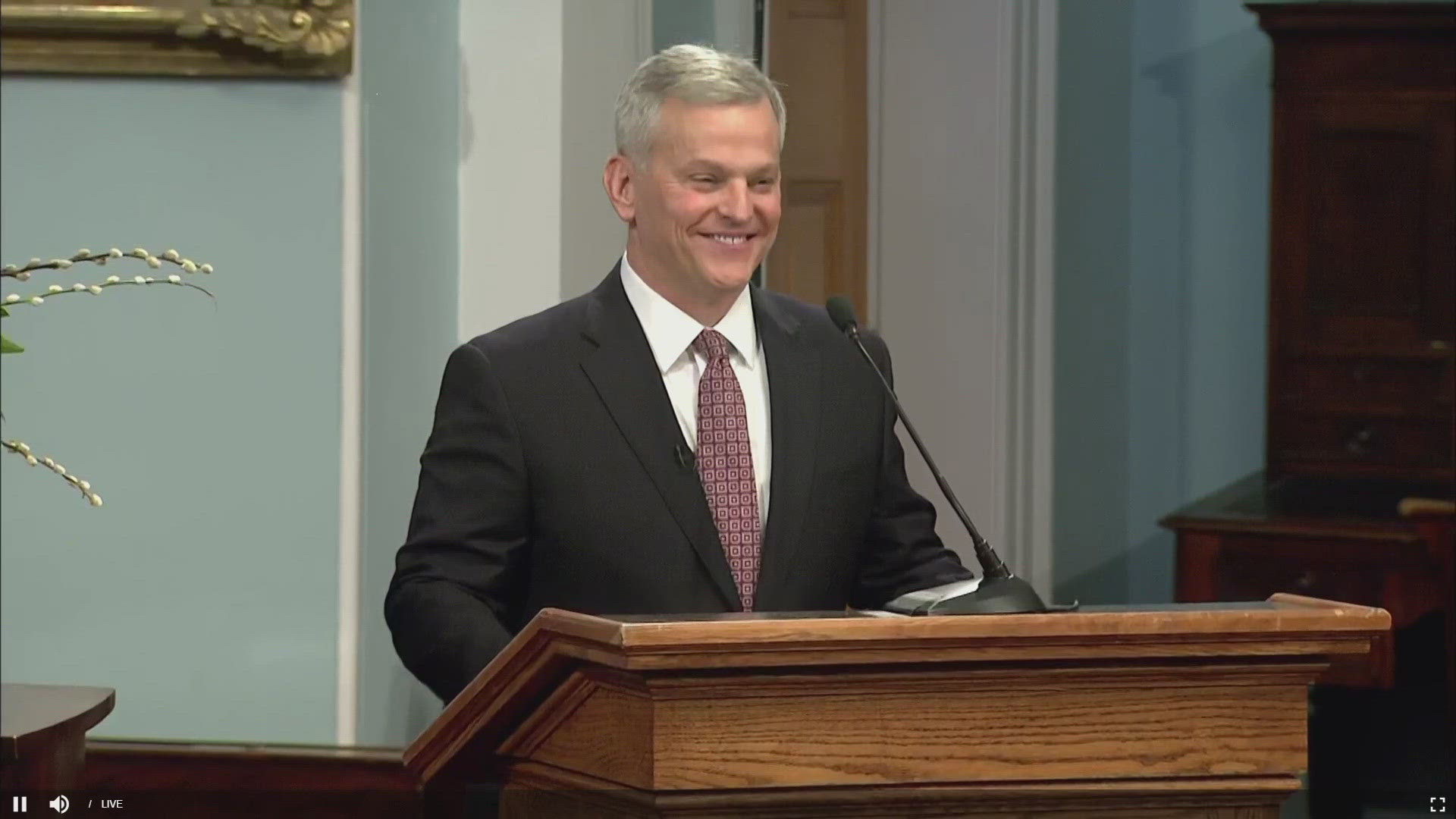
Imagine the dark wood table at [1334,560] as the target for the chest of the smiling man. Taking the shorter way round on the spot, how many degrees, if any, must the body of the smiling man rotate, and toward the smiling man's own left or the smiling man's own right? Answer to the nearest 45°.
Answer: approximately 90° to the smiling man's own left

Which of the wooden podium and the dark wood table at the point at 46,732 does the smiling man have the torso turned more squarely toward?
the wooden podium

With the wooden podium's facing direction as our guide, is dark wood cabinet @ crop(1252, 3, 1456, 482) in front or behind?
behind

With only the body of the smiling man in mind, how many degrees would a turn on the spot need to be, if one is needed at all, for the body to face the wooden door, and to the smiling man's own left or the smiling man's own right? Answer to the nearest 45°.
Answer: approximately 135° to the smiling man's own left

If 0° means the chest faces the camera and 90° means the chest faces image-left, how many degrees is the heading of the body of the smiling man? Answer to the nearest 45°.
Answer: approximately 315°

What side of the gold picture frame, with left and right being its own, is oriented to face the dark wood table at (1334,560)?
left

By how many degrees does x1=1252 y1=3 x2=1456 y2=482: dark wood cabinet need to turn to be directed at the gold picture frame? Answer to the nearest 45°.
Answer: approximately 45° to its right

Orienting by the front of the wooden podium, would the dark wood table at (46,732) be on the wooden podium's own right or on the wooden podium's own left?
on the wooden podium's own right
